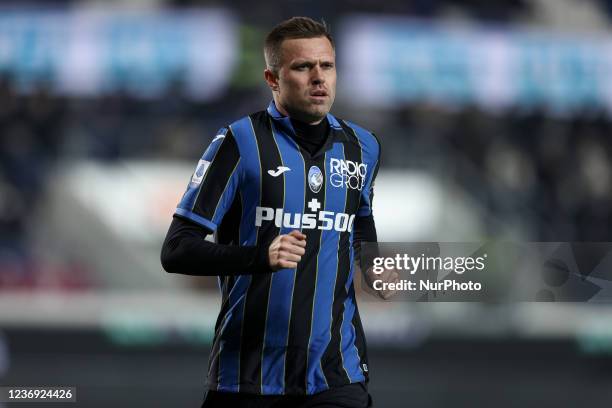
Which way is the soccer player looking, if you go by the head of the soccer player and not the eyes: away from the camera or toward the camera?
toward the camera

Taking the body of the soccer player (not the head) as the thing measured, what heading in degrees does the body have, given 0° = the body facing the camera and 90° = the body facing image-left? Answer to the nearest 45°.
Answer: approximately 315°
